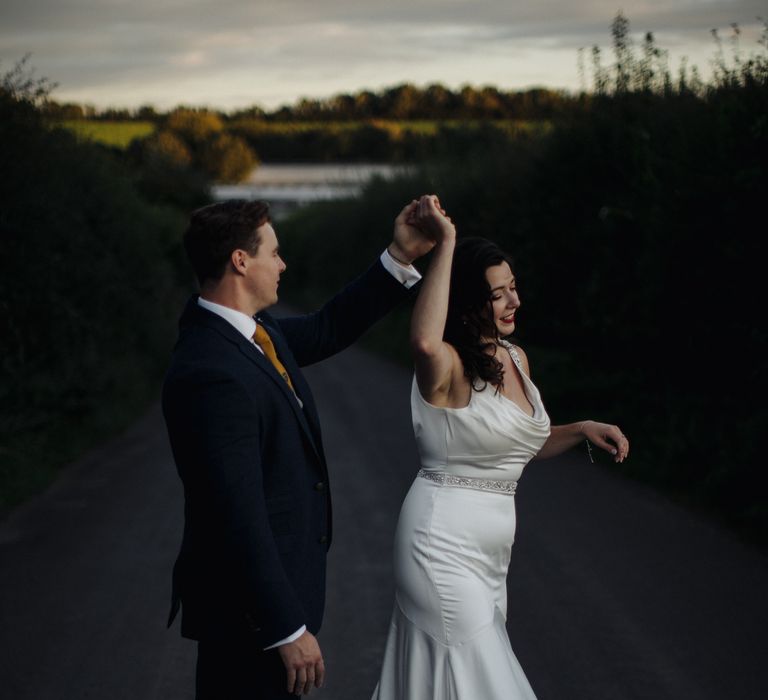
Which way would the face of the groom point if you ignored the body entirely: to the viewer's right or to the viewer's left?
to the viewer's right

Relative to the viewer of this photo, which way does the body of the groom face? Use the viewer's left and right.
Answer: facing to the right of the viewer

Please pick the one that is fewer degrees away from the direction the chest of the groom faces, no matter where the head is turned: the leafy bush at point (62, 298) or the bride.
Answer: the bride

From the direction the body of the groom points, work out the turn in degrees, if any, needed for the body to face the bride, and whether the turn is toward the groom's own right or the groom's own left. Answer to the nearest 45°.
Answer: approximately 45° to the groom's own left

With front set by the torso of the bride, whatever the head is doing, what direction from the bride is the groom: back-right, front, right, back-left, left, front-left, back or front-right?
right

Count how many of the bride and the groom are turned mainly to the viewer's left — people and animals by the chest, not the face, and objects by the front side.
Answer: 0
